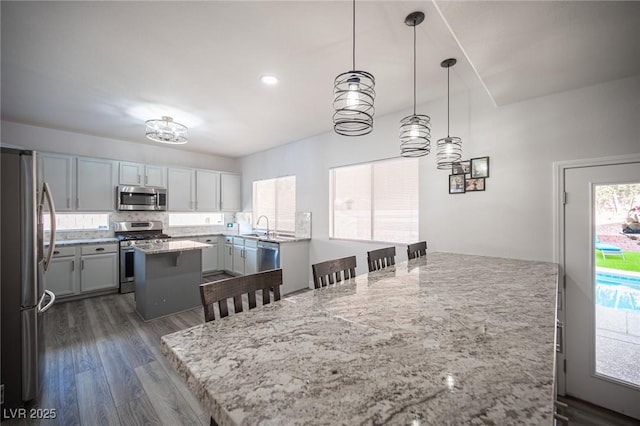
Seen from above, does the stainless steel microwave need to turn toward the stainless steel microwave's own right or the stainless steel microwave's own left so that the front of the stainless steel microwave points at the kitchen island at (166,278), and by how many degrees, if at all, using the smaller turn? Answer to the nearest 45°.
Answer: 0° — it already faces it

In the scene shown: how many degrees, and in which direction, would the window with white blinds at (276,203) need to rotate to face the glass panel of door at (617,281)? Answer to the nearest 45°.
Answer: approximately 90° to its left

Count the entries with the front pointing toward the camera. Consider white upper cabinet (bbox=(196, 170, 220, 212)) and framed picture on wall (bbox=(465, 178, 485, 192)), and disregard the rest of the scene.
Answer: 2

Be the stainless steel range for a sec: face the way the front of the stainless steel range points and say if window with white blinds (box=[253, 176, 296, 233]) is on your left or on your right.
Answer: on your left

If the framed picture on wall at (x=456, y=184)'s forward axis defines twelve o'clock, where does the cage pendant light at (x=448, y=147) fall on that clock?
The cage pendant light is roughly at 12 o'clock from the framed picture on wall.

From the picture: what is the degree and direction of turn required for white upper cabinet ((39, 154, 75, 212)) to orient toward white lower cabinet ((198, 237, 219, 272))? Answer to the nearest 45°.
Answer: approximately 90° to its left

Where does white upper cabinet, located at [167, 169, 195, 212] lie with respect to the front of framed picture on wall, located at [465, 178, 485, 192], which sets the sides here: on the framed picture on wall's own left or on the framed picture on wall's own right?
on the framed picture on wall's own right

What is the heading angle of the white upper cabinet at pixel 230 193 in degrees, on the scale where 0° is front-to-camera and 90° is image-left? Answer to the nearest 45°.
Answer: approximately 0°
